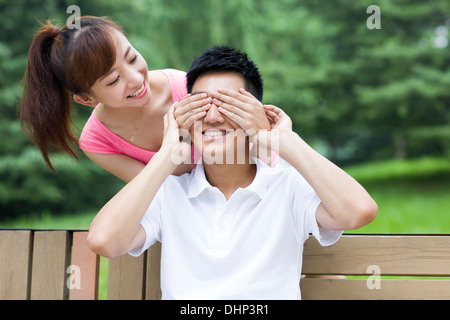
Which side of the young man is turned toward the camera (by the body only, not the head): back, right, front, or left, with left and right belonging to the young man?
front

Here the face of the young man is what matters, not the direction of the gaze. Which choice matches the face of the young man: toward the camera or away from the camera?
toward the camera

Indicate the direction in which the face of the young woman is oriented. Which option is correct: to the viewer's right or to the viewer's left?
to the viewer's right
